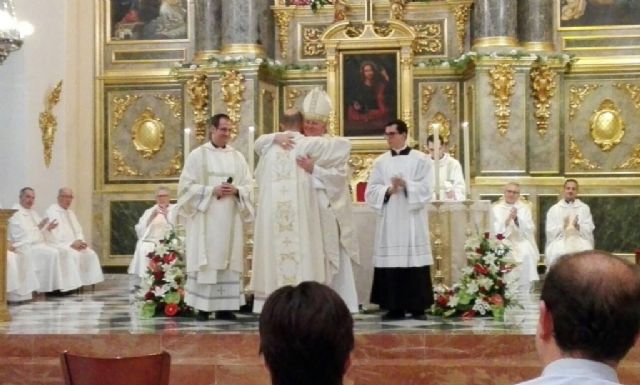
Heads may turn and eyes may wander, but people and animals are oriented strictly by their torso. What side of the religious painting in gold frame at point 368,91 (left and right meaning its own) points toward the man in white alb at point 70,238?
right

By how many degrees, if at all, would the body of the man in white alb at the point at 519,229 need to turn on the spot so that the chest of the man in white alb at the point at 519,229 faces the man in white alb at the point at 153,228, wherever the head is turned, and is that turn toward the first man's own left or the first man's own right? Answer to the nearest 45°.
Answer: approximately 90° to the first man's own right

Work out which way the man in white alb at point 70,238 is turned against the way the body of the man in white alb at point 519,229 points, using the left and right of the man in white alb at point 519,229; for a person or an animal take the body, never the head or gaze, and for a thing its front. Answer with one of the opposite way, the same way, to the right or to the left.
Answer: to the left

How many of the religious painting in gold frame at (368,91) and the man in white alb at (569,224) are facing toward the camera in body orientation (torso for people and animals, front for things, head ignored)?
2

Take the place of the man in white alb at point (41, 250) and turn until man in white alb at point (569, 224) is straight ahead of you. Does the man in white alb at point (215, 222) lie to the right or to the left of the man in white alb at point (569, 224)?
right

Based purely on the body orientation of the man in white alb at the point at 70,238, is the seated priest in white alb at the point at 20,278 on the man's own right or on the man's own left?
on the man's own right
